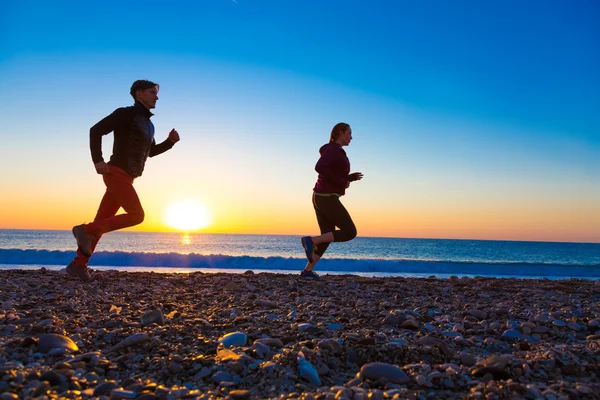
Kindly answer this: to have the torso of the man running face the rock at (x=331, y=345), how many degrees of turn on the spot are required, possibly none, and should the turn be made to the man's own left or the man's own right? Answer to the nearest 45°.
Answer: approximately 90° to the man's own right

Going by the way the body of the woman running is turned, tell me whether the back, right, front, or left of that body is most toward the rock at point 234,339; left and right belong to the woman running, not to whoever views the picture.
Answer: right

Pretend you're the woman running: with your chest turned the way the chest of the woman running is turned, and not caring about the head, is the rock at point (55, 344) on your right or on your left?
on your right

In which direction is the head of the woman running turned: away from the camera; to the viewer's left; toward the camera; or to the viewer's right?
to the viewer's right

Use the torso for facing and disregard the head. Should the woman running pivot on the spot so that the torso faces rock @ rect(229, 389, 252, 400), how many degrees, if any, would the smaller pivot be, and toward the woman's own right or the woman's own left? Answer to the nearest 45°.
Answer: approximately 90° to the woman's own right

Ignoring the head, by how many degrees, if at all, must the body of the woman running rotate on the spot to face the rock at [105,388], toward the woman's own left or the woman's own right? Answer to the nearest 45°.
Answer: approximately 90° to the woman's own right

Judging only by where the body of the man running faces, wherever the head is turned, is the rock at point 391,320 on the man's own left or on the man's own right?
on the man's own right

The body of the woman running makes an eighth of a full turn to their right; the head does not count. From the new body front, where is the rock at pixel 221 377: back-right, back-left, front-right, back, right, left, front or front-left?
front-right

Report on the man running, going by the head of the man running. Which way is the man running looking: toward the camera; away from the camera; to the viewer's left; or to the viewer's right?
to the viewer's right

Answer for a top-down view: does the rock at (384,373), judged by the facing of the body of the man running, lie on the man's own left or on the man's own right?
on the man's own right

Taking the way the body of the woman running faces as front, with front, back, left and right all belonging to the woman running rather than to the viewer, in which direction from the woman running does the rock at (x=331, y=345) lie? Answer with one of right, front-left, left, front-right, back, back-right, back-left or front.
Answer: right

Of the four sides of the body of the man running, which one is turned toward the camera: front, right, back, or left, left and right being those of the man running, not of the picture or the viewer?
right

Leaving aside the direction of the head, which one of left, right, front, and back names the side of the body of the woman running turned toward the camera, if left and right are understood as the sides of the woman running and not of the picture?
right

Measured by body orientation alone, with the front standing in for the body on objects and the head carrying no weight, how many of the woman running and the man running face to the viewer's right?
2
